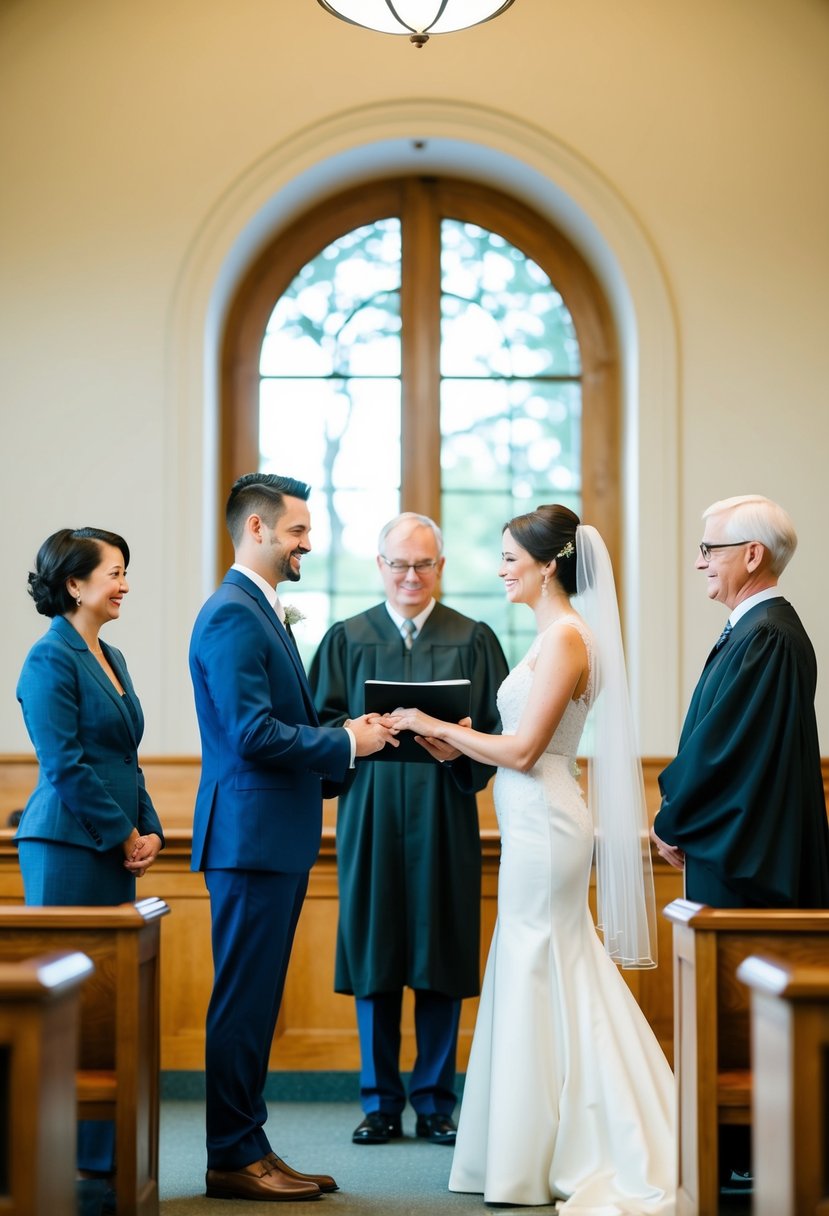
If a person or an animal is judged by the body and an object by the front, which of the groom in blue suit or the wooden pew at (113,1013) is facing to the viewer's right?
the groom in blue suit

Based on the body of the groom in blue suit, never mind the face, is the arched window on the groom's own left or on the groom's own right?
on the groom's own left

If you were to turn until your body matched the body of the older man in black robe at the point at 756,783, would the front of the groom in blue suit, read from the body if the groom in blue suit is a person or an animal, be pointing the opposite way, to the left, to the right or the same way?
the opposite way

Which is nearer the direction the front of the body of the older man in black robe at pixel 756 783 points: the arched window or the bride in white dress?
the bride in white dress

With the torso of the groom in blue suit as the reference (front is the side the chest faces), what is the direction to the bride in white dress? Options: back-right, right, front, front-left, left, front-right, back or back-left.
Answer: front

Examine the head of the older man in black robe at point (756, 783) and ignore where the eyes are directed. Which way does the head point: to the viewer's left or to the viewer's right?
to the viewer's left

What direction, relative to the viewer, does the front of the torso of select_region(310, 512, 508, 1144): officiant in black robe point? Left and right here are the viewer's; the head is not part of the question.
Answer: facing the viewer

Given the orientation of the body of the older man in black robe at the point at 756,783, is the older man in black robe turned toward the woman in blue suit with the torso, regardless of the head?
yes

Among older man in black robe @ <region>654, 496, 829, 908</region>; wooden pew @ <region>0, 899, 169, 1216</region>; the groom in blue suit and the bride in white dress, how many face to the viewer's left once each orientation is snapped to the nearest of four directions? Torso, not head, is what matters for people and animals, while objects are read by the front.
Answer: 2

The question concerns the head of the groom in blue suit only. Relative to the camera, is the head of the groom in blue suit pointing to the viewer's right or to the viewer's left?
to the viewer's right

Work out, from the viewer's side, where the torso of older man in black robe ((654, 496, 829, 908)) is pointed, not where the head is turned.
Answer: to the viewer's left

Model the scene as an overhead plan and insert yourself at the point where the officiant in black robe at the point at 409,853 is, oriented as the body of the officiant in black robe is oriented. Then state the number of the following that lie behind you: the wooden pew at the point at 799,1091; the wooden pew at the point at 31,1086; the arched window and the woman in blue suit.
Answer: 1

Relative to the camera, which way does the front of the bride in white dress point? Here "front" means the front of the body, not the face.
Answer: to the viewer's left

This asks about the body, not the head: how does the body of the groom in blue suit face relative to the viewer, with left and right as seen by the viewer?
facing to the right of the viewer

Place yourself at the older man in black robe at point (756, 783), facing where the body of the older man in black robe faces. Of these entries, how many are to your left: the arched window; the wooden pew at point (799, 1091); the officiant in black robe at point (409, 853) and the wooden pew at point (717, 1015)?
2

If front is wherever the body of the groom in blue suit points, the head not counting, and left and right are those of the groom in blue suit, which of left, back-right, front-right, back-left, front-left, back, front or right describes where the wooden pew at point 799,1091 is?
front-right
